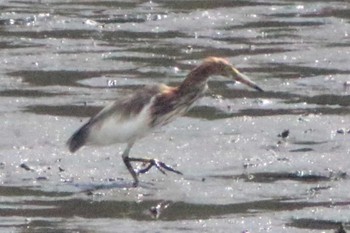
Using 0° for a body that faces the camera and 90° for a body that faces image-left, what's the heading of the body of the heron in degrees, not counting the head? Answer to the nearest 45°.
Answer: approximately 270°
